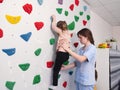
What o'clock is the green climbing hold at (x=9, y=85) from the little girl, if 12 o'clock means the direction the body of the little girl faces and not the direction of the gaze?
The green climbing hold is roughly at 9 o'clock from the little girl.

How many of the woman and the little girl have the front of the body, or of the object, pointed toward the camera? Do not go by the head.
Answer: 0

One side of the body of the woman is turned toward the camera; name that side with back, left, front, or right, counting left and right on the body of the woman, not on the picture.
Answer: left

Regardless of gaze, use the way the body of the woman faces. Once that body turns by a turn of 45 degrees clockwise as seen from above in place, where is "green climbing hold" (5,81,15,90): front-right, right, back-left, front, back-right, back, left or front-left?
left

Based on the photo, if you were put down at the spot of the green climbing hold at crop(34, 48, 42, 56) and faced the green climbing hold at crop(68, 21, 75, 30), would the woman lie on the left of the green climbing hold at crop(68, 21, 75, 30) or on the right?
right

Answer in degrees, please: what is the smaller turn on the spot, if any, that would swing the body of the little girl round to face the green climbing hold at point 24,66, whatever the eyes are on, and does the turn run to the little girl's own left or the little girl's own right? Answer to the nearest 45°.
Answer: approximately 90° to the little girl's own left

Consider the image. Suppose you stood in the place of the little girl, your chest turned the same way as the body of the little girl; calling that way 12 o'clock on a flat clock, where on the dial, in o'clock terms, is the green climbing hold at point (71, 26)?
The green climbing hold is roughly at 2 o'clock from the little girl.

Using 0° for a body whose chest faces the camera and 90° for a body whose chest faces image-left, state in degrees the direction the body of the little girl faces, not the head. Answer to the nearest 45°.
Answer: approximately 135°

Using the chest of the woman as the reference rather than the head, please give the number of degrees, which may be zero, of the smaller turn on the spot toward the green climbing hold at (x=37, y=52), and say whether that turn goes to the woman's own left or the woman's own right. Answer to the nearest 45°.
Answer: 0° — they already face it

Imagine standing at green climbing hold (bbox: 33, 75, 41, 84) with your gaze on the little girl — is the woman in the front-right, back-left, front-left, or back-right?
front-right
